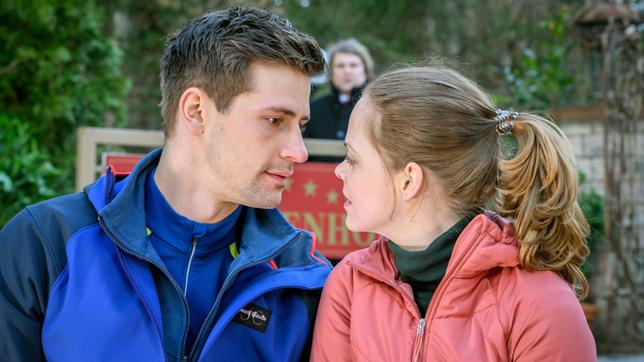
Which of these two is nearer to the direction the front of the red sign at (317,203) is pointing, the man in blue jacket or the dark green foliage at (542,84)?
the man in blue jacket

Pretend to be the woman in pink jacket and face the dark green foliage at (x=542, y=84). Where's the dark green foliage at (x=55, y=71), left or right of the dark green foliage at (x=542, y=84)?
left

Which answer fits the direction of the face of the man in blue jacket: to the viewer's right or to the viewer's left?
to the viewer's right

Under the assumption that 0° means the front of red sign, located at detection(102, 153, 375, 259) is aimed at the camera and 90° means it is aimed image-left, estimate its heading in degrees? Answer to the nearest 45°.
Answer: approximately 0°

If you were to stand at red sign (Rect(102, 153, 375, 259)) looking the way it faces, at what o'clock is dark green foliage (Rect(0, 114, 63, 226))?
The dark green foliage is roughly at 3 o'clock from the red sign.

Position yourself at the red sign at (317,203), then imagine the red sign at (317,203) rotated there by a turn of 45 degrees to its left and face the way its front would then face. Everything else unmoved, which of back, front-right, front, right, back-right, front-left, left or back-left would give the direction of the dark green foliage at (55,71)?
back

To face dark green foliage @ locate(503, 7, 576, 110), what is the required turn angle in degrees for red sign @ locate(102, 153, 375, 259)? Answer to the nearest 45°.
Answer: approximately 135° to its left

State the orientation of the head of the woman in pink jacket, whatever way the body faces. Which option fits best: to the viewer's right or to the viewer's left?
to the viewer's left

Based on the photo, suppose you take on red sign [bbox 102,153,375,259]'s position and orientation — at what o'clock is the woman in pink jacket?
The woman in pink jacket is roughly at 12 o'clock from the red sign.

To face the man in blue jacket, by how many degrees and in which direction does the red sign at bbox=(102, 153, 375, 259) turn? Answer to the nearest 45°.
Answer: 0° — it already faces them

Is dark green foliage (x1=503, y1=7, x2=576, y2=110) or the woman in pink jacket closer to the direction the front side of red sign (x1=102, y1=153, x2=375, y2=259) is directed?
the woman in pink jacket

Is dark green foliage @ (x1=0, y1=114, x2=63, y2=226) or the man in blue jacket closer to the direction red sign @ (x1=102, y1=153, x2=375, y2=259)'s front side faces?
the man in blue jacket
